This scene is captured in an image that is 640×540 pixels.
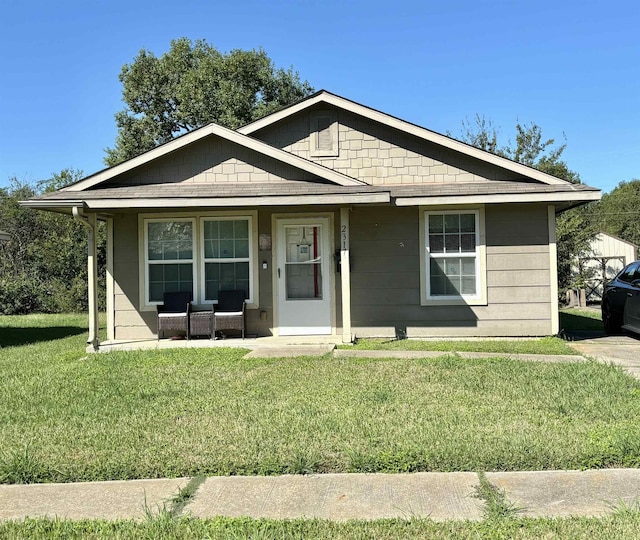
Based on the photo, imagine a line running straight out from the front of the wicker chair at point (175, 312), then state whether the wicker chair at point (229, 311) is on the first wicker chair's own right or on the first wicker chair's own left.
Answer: on the first wicker chair's own left

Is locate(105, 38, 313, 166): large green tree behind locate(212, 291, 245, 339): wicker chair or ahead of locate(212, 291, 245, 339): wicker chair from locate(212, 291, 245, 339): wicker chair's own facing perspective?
behind

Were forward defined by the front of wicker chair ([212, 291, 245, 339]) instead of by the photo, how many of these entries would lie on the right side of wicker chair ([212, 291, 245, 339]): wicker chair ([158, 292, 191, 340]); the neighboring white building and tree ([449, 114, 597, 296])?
1

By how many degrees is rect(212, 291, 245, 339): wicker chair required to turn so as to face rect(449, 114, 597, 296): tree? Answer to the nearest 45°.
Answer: approximately 135° to its left

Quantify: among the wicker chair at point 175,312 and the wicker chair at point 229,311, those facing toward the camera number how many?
2

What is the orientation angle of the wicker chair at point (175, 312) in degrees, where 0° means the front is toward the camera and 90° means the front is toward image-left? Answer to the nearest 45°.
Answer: approximately 0°

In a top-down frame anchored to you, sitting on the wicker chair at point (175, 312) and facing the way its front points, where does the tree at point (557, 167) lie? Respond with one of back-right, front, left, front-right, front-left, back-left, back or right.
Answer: back-left

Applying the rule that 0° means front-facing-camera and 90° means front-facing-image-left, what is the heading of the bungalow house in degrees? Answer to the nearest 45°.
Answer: approximately 0°

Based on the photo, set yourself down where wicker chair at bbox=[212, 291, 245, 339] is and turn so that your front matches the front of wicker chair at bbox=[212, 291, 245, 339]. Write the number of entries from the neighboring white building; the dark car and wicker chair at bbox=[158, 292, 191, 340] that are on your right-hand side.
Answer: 1

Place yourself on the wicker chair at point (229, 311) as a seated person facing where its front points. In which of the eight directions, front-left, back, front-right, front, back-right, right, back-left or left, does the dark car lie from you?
left
